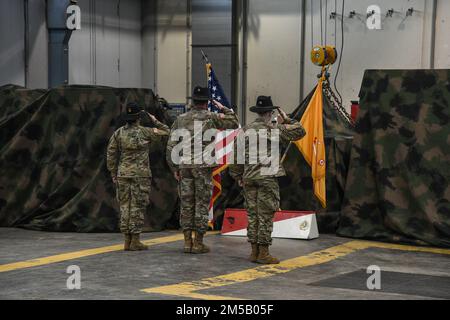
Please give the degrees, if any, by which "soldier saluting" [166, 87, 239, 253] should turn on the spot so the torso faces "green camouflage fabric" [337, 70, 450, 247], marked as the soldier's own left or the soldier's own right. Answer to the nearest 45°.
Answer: approximately 90° to the soldier's own right

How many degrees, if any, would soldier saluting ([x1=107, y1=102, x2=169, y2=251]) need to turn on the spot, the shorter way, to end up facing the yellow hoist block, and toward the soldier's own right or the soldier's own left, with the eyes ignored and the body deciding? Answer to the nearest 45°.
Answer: approximately 45° to the soldier's own right

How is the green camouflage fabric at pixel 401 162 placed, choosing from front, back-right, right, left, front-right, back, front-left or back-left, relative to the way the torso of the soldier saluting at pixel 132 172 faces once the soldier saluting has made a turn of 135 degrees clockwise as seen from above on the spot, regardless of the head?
front-left

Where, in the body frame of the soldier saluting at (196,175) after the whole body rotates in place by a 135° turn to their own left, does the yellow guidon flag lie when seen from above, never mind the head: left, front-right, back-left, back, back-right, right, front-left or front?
back

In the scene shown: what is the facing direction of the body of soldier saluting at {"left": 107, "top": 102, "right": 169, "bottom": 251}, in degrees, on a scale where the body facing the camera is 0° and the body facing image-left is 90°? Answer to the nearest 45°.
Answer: approximately 180°

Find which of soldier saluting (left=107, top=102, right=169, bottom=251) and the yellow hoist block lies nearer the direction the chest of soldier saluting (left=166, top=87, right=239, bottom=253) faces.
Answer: the yellow hoist block

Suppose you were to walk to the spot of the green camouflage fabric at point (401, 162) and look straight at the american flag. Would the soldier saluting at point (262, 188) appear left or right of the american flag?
left

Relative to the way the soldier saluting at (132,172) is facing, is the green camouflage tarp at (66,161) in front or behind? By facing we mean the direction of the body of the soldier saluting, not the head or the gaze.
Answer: in front

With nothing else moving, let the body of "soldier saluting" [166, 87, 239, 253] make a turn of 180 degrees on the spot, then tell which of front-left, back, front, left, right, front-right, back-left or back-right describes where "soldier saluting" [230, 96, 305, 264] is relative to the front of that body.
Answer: front-left

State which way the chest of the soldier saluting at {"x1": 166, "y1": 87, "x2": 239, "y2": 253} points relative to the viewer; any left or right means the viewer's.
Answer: facing away from the viewer

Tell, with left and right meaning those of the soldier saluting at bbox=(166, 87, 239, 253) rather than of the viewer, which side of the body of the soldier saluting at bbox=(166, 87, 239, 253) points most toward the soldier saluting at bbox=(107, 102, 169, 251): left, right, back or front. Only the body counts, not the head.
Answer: left

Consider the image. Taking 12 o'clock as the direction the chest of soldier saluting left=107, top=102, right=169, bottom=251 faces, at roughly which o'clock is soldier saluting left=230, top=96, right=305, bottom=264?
soldier saluting left=230, top=96, right=305, bottom=264 is roughly at 4 o'clock from soldier saluting left=107, top=102, right=169, bottom=251.

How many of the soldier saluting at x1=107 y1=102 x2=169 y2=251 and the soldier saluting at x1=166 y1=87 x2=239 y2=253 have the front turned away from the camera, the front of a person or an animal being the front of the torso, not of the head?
2

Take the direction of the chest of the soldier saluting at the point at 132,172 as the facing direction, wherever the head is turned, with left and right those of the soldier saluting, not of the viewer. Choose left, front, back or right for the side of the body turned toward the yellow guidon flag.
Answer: right
